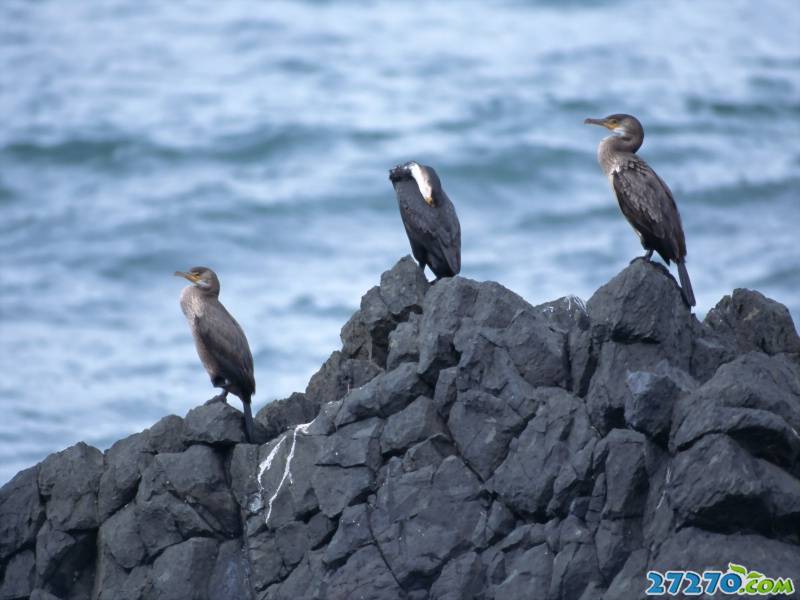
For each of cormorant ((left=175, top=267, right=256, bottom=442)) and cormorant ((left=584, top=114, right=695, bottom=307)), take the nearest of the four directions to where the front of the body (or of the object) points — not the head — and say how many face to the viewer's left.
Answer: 2

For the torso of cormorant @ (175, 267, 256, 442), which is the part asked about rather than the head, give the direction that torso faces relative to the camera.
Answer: to the viewer's left

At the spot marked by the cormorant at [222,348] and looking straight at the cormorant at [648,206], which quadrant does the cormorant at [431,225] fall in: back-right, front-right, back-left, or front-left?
front-left

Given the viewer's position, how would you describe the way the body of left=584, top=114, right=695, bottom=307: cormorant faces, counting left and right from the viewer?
facing to the left of the viewer

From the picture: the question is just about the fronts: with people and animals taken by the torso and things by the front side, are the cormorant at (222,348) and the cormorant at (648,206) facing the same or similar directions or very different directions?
same or similar directions

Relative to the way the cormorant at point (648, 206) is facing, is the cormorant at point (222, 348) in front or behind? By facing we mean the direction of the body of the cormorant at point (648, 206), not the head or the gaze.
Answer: in front

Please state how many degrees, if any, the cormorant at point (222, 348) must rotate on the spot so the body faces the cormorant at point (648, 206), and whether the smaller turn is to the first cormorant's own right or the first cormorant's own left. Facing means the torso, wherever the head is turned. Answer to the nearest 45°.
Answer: approximately 180°

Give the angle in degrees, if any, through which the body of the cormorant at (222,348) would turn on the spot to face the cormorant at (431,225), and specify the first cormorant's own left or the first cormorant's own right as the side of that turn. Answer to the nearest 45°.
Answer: approximately 180°
